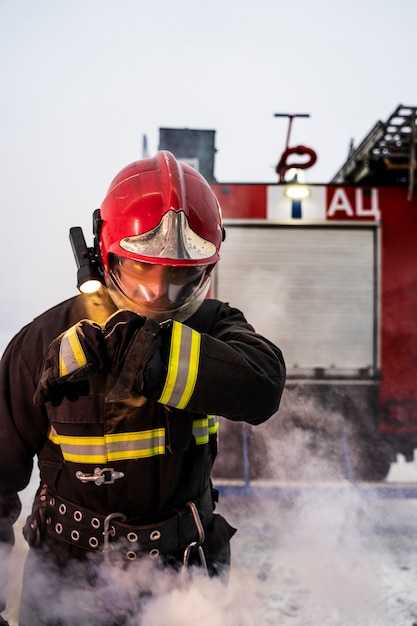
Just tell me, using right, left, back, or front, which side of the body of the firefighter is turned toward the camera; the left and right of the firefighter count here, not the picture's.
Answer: front

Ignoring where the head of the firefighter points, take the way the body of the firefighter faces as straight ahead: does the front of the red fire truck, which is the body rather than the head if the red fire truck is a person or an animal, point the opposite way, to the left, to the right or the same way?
the opposite way

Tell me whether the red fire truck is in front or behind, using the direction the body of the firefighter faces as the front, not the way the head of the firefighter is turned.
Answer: behind

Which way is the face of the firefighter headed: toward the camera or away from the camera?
toward the camera

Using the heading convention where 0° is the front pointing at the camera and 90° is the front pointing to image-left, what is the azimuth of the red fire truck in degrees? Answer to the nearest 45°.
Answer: approximately 180°

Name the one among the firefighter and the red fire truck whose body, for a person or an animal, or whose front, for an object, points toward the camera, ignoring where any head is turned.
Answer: the firefighter

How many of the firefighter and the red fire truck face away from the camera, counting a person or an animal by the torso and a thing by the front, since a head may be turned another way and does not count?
1

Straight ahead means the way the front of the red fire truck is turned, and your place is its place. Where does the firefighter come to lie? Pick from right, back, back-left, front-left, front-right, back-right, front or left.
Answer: back
